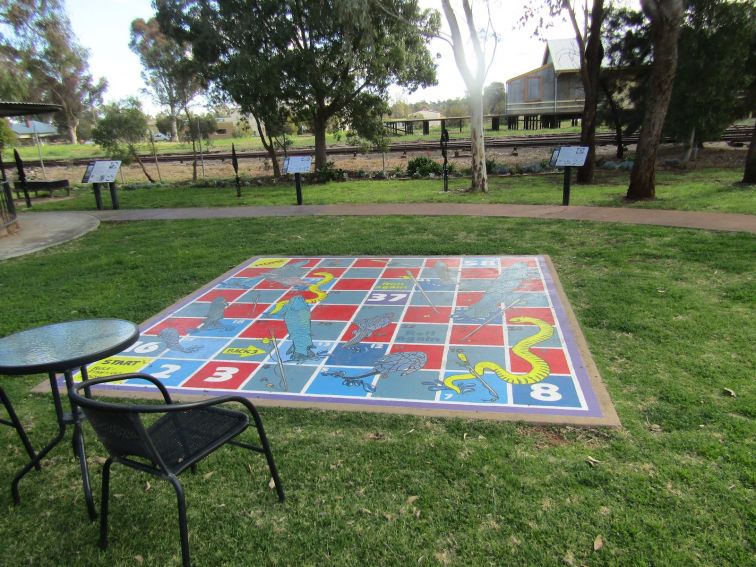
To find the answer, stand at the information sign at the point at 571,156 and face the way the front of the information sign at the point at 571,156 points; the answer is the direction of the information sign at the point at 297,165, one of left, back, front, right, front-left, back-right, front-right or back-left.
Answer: right

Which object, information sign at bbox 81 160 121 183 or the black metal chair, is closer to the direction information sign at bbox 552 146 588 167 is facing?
the black metal chair

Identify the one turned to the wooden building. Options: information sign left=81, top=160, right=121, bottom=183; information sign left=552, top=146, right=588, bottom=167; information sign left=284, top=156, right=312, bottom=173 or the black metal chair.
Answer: the black metal chair

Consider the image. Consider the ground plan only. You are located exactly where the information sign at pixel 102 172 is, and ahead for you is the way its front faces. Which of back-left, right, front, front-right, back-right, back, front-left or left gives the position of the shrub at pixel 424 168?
left

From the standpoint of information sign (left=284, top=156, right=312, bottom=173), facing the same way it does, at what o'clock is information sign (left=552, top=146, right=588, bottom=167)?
information sign (left=552, top=146, right=588, bottom=167) is roughly at 10 o'clock from information sign (left=284, top=156, right=312, bottom=173).

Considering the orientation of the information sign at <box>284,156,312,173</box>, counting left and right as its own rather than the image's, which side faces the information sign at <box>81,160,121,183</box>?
right

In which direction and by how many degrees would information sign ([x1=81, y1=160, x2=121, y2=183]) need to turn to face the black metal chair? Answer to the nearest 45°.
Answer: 0° — it already faces it

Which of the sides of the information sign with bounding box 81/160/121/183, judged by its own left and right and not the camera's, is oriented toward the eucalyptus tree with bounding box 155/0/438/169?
left

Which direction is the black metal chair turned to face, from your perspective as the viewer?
facing away from the viewer and to the right of the viewer

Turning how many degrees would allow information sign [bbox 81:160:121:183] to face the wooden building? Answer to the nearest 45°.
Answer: approximately 135° to its left
